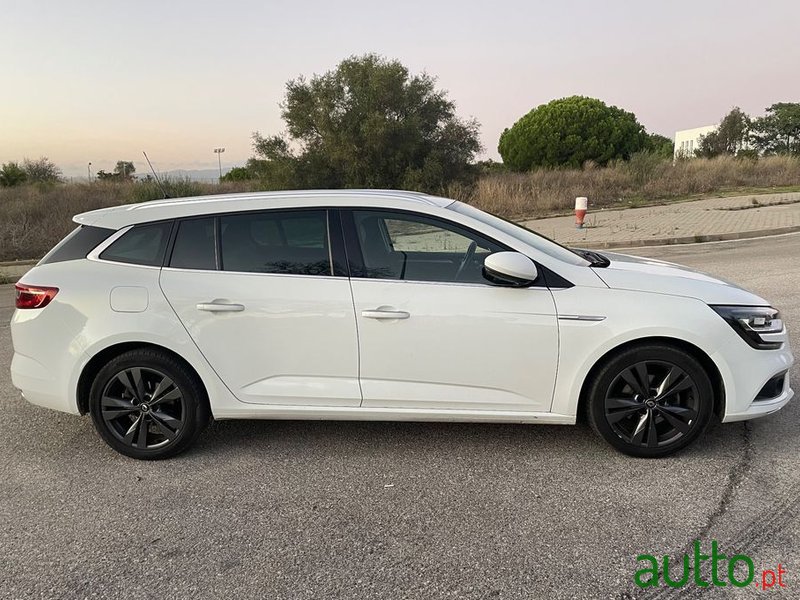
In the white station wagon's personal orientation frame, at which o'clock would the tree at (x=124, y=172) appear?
The tree is roughly at 8 o'clock from the white station wagon.

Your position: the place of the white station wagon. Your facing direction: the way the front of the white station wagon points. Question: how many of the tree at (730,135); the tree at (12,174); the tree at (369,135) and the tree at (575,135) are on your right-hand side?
0

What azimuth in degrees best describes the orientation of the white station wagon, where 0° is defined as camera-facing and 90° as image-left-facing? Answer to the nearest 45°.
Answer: approximately 270°

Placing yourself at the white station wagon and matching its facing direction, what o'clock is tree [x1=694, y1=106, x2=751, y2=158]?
The tree is roughly at 10 o'clock from the white station wagon.

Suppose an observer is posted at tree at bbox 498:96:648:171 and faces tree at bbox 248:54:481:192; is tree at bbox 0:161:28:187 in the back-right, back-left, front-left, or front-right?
front-right

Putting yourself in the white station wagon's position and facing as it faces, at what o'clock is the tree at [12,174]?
The tree is roughly at 8 o'clock from the white station wagon.

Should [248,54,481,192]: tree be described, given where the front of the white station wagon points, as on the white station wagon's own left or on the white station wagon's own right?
on the white station wagon's own left

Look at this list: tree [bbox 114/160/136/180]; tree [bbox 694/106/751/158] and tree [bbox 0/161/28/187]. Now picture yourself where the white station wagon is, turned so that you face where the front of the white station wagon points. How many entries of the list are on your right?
0

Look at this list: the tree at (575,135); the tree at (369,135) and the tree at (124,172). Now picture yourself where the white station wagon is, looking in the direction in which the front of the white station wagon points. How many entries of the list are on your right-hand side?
0

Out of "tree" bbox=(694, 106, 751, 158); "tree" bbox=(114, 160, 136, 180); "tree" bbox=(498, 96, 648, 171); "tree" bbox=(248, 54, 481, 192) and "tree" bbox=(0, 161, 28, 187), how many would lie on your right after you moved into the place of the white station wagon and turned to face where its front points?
0

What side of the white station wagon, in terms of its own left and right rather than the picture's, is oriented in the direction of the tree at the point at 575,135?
left

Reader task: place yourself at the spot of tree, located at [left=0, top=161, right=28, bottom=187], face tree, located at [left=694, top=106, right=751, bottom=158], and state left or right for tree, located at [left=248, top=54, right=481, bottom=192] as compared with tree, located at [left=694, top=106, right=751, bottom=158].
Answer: right
